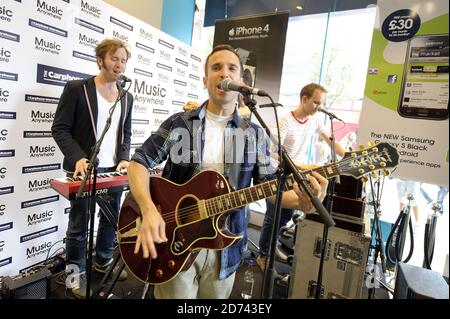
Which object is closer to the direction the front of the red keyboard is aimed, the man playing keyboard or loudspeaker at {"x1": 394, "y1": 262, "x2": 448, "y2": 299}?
the man playing keyboard

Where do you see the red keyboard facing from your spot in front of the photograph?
facing away from the viewer and to the left of the viewer

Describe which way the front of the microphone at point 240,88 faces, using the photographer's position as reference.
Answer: facing to the left of the viewer

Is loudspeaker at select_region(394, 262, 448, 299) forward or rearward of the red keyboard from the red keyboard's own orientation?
rearward

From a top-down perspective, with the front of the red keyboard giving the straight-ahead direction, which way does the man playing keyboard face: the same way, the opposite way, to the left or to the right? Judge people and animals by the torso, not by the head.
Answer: the opposite way

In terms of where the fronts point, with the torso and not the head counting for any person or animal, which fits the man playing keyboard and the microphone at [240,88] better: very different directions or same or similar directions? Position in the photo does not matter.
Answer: very different directions

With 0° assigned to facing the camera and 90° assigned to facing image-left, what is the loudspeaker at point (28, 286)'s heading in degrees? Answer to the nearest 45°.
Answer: approximately 315°

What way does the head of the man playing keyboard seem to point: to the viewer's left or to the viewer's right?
to the viewer's right

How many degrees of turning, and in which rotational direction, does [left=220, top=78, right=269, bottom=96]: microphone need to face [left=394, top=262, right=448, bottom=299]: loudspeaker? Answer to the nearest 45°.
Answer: approximately 135° to its right

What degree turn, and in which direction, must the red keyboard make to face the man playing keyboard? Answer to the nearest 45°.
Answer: approximately 45° to its right

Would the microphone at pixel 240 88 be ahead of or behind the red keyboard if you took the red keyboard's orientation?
behind
